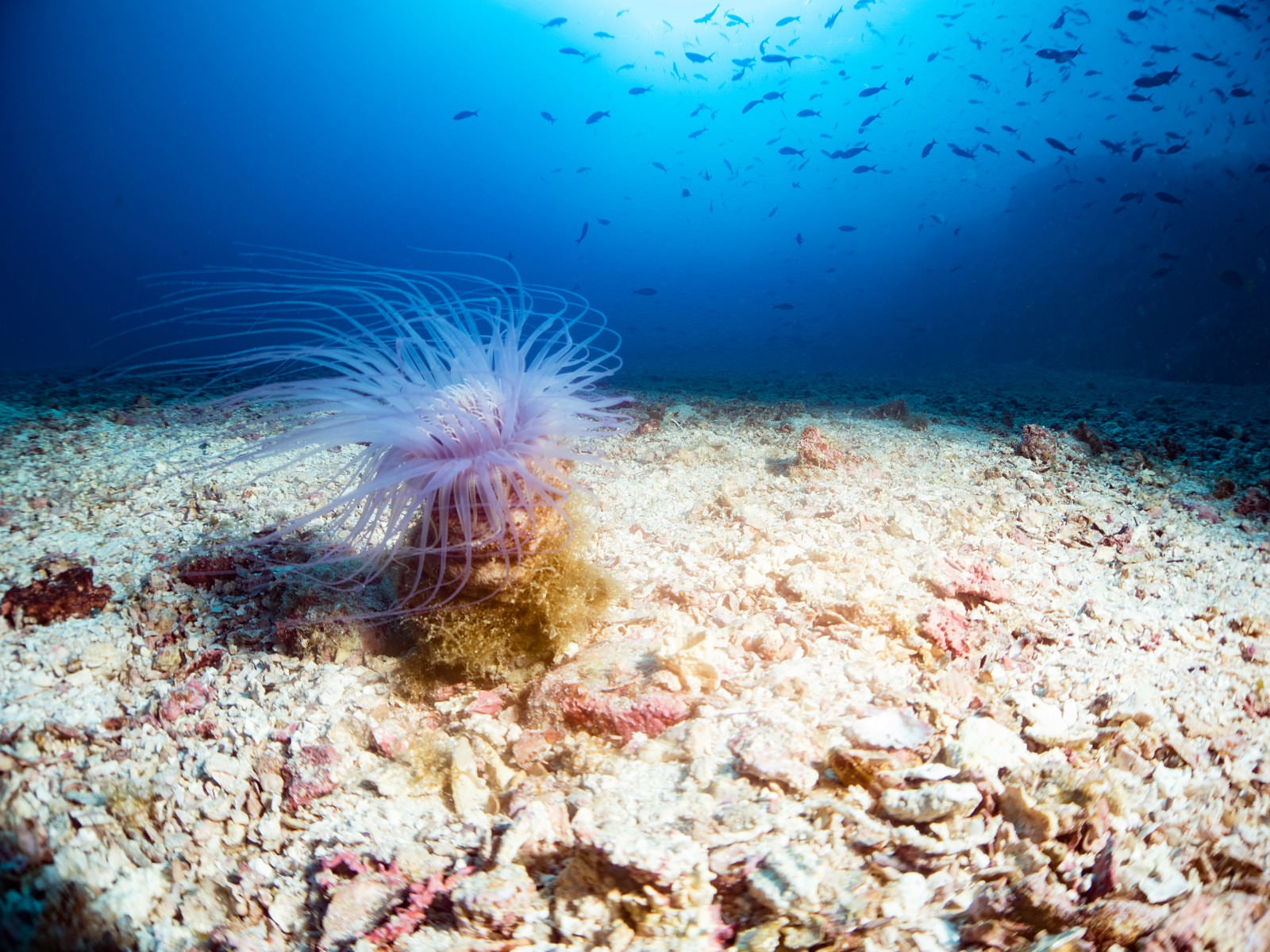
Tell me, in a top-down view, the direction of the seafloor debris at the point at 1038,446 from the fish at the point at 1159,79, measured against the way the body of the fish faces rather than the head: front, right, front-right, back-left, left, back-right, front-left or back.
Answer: left

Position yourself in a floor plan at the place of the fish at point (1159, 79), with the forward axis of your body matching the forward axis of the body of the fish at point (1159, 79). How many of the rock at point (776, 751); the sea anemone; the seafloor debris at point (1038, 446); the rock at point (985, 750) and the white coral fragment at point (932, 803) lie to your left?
5

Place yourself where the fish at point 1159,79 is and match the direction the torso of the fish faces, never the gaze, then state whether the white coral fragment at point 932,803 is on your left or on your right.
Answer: on your left

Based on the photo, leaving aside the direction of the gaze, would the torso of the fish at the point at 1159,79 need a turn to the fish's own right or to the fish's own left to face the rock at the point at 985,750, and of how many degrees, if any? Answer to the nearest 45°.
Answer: approximately 90° to the fish's own left

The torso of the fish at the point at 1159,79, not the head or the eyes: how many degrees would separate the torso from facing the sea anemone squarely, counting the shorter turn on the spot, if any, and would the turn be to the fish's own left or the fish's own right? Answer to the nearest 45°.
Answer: approximately 90° to the fish's own left

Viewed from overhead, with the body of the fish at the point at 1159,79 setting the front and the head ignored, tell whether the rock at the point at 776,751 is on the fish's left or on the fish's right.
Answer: on the fish's left

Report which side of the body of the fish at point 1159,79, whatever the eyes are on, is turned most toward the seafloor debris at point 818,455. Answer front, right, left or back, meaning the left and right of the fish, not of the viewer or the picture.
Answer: left
